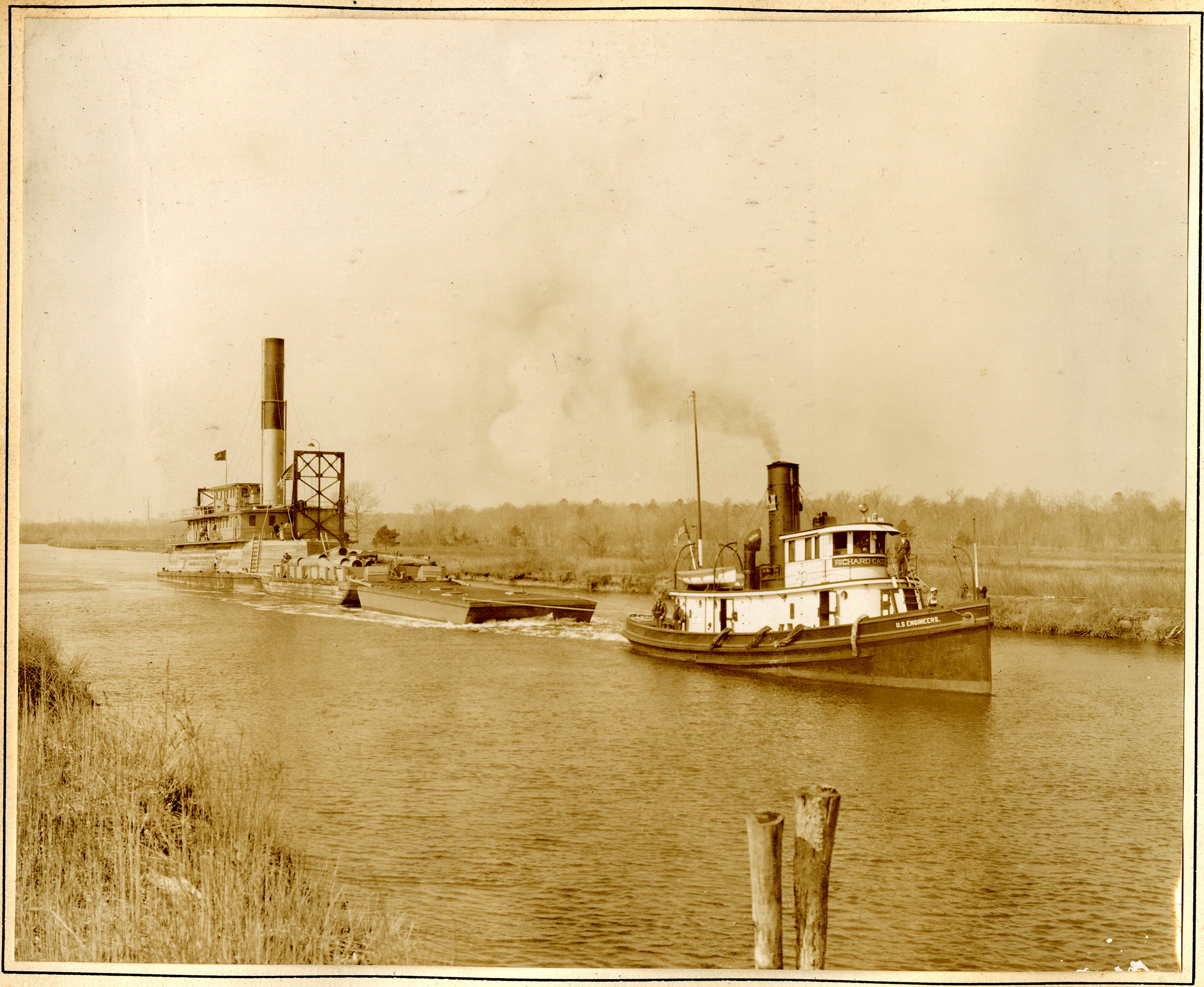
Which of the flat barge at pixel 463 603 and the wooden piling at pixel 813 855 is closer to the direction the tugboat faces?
the wooden piling

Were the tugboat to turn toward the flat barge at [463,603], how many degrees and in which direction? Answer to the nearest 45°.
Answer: approximately 135° to its right

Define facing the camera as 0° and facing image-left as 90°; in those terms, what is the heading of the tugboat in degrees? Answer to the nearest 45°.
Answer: approximately 315°

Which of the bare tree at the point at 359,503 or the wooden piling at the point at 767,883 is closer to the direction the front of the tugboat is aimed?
the wooden piling

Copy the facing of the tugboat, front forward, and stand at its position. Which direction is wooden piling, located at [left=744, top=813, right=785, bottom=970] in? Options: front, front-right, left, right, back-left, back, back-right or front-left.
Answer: front-right
